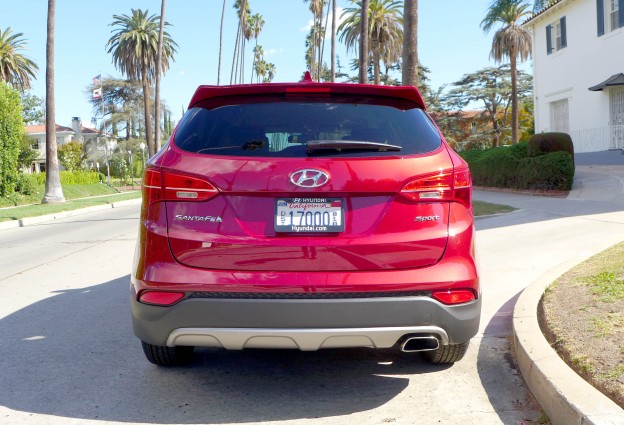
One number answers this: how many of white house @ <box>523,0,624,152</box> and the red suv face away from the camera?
1

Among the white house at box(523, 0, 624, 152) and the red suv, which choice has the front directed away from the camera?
the red suv

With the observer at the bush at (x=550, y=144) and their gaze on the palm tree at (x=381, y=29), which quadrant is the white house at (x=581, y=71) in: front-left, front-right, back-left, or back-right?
front-right

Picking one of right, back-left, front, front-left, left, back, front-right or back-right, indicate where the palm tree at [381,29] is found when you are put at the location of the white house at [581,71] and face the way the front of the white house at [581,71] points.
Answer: right

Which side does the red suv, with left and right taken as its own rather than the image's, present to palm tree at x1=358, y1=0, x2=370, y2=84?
front

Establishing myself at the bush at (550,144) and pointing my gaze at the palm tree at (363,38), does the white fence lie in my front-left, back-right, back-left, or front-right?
front-right

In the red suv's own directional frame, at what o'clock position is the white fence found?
The white fence is roughly at 1 o'clock from the red suv.

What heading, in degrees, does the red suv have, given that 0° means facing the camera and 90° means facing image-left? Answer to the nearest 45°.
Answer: approximately 180°

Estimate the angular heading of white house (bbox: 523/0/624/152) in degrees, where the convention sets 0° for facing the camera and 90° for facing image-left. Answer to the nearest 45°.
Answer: approximately 45°

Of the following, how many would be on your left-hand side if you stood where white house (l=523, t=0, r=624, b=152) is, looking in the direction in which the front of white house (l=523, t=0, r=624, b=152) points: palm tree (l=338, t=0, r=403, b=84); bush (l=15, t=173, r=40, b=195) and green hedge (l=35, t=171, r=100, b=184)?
0

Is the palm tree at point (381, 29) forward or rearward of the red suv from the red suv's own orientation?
forward

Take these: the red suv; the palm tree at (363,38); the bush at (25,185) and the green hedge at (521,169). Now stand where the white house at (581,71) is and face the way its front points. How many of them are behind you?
0

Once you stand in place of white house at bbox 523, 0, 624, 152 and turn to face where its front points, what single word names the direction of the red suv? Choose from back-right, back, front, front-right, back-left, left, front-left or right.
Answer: front-left

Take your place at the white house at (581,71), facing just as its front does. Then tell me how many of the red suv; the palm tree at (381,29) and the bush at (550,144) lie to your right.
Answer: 1
